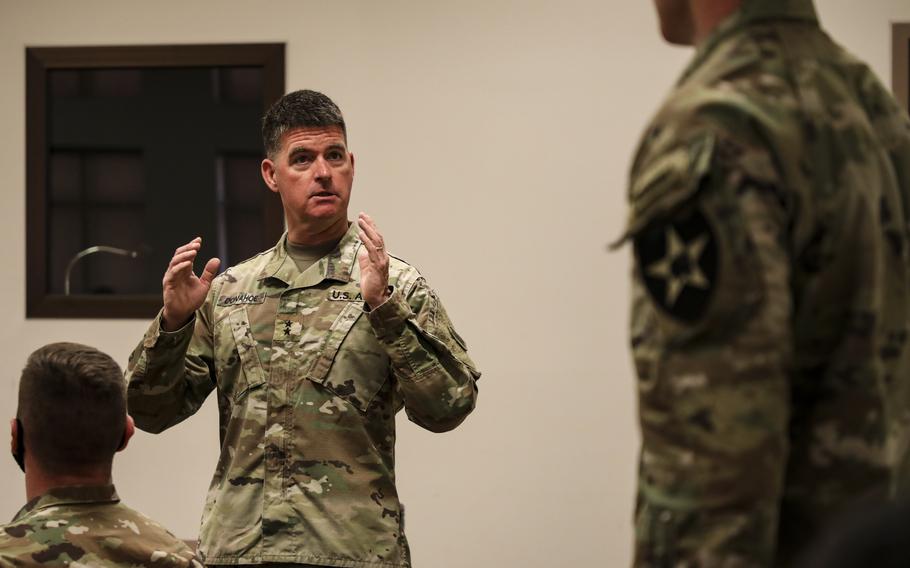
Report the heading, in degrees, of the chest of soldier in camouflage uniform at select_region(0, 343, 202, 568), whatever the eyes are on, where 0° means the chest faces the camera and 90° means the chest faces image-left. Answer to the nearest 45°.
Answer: approximately 180°

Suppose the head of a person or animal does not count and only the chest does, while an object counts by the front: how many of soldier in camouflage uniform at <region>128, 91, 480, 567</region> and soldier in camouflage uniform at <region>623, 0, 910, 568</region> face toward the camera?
1

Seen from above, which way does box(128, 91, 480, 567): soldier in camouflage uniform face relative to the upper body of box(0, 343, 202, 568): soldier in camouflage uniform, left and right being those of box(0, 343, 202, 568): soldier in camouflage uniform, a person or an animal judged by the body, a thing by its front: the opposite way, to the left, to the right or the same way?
the opposite way

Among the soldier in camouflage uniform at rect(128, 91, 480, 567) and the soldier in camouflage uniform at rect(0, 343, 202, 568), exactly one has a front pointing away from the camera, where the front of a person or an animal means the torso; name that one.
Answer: the soldier in camouflage uniform at rect(0, 343, 202, 568)

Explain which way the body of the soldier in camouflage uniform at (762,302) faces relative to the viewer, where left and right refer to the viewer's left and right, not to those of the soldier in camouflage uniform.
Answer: facing away from the viewer and to the left of the viewer

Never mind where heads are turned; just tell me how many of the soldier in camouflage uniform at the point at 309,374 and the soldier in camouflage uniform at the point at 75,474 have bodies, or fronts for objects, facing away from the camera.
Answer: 1

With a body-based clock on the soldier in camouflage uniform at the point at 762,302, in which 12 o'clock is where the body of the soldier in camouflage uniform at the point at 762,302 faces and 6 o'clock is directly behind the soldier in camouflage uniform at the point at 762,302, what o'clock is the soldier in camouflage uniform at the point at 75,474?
the soldier in camouflage uniform at the point at 75,474 is roughly at 11 o'clock from the soldier in camouflage uniform at the point at 762,302.

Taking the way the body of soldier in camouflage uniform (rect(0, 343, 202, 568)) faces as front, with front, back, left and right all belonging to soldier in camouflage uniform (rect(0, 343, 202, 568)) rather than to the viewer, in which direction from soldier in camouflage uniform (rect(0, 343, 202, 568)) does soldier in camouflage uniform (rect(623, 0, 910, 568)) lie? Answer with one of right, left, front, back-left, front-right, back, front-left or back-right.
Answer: back-right
